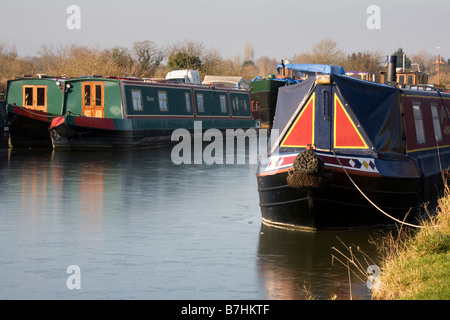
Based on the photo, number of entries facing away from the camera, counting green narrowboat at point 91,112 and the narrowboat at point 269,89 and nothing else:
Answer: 0

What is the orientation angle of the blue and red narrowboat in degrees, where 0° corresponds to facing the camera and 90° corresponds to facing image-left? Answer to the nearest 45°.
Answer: approximately 45°

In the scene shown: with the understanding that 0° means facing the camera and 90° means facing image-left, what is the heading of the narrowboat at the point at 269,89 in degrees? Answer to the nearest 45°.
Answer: approximately 45°

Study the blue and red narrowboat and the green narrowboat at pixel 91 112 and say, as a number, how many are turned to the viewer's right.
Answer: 0

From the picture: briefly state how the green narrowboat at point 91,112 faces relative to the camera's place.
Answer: facing the viewer and to the left of the viewer

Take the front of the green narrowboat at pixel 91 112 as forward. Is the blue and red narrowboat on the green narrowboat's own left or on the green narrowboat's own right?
on the green narrowboat's own left

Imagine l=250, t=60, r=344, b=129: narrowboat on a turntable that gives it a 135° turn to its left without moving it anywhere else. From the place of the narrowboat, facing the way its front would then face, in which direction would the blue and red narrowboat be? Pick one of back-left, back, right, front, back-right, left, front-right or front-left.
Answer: right

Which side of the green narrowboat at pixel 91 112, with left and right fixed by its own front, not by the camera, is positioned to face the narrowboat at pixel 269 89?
back

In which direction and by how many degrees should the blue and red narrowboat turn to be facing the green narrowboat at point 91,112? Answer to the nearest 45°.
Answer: approximately 90° to its right
